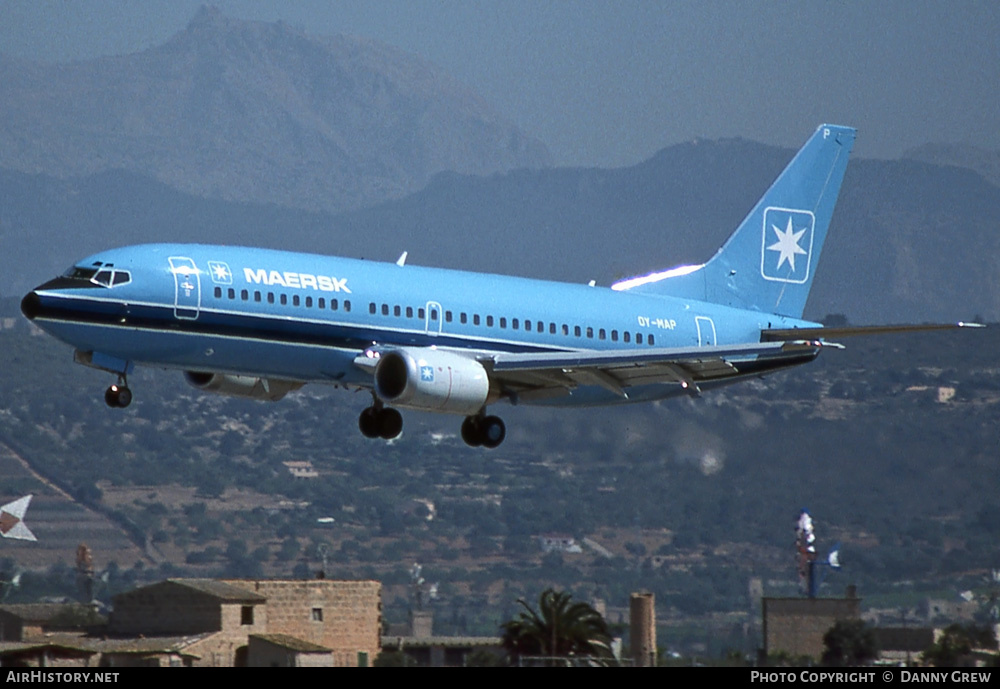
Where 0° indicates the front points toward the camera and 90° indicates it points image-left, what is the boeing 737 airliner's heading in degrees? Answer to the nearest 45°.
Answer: approximately 45°
